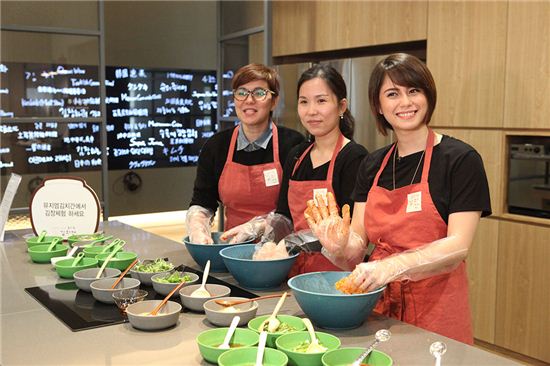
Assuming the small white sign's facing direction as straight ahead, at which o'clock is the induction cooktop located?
The induction cooktop is roughly at 12 o'clock from the small white sign.

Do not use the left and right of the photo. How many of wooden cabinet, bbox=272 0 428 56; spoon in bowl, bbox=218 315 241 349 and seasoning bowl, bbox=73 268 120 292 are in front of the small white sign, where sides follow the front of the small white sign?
2

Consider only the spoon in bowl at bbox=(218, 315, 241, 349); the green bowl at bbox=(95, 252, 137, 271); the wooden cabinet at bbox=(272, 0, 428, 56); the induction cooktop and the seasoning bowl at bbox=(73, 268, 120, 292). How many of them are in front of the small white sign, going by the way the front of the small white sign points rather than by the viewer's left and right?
4

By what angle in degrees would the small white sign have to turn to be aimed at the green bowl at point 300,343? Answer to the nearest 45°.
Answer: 0° — it already faces it

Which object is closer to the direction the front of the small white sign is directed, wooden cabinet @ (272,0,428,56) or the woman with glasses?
the woman with glasses

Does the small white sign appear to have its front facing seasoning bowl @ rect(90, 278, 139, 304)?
yes

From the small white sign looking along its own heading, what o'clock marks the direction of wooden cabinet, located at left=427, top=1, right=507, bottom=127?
The wooden cabinet is roughly at 9 o'clock from the small white sign.

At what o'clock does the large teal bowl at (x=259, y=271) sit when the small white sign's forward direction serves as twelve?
The large teal bowl is roughly at 11 o'clock from the small white sign.

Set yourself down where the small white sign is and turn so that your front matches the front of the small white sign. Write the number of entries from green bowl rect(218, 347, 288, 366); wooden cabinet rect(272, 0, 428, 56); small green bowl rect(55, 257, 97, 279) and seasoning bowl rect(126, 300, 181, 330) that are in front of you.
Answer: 3

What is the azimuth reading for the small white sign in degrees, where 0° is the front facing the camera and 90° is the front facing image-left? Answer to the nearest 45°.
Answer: approximately 0°
